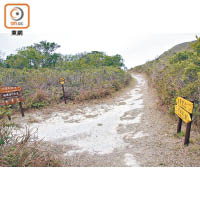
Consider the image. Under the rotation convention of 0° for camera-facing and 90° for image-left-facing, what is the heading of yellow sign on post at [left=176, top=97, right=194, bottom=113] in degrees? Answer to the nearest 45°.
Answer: approximately 45°

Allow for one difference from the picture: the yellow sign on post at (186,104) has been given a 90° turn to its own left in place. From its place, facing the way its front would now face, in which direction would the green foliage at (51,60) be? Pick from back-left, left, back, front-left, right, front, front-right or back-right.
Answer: back

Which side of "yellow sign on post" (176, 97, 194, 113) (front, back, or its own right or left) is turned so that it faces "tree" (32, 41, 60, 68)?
right

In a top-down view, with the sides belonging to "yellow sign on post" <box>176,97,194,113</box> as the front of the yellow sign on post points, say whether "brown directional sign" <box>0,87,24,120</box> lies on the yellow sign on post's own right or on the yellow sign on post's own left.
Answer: on the yellow sign on post's own right
